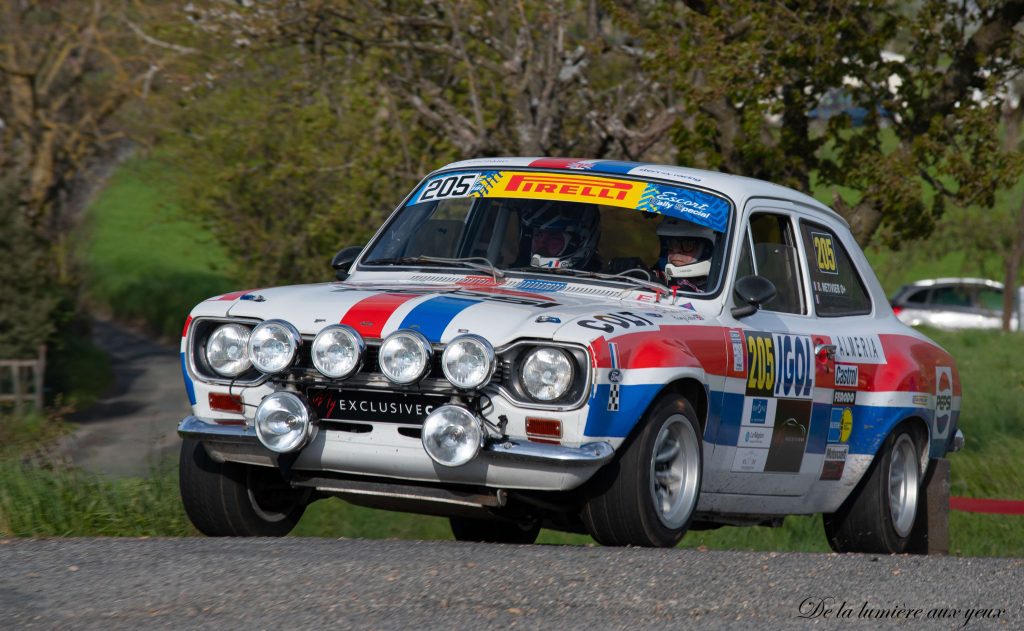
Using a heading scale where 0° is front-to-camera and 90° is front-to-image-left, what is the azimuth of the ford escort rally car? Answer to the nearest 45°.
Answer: approximately 45°

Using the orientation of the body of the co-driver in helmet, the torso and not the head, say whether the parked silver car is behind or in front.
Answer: behind

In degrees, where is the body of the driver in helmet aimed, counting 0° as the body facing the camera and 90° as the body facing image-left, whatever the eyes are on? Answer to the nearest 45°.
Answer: approximately 45°

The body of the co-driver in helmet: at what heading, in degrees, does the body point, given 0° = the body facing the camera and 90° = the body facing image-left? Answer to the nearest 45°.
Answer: approximately 45°

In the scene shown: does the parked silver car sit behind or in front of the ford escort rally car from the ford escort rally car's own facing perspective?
behind

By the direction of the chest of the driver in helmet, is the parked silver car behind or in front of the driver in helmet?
behind

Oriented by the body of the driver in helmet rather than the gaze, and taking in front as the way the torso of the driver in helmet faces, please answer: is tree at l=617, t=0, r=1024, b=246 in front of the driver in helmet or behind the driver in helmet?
behind
